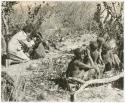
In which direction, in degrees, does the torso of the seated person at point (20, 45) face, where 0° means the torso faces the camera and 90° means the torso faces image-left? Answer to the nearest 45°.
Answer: approximately 270°

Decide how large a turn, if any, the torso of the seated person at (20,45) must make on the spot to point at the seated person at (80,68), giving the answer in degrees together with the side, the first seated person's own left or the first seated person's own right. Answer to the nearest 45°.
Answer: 0° — they already face them

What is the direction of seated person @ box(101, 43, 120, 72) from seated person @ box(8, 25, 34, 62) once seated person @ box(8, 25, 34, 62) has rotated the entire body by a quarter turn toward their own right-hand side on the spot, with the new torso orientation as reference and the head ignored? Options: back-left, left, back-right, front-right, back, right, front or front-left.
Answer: left
